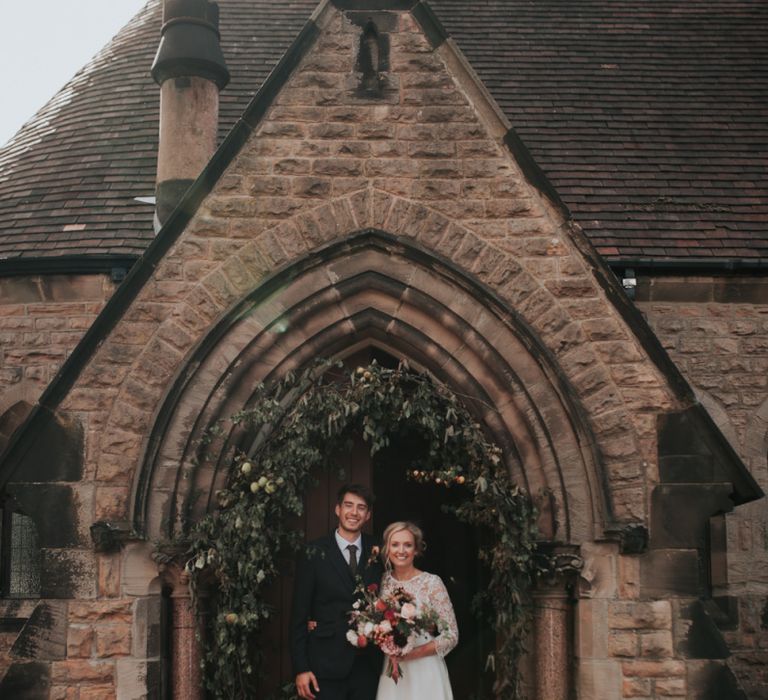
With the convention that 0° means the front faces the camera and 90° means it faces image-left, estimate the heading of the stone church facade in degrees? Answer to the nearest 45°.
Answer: approximately 0°
